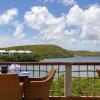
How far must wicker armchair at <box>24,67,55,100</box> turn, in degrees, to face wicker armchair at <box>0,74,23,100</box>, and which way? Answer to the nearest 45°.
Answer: approximately 45° to its left
